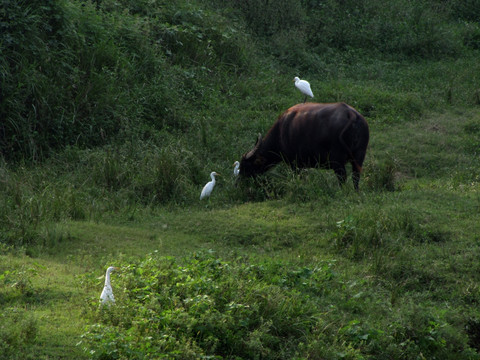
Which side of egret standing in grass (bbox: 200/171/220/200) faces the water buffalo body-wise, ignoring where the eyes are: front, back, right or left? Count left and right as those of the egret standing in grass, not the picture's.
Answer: front

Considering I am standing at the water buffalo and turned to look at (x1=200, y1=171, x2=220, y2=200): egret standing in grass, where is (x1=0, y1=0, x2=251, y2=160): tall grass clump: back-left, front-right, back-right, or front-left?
front-right

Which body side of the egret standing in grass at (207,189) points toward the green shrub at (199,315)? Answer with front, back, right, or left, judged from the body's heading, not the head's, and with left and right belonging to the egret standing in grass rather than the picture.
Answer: right

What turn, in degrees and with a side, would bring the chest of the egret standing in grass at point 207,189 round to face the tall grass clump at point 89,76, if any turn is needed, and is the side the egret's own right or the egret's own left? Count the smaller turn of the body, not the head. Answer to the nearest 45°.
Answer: approximately 135° to the egret's own left

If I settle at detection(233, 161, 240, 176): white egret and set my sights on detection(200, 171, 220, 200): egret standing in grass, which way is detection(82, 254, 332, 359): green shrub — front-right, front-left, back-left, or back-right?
front-left

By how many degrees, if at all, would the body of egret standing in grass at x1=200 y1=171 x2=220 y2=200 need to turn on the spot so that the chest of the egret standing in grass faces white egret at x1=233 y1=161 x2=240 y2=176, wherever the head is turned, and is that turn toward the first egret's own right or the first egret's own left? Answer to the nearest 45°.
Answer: approximately 45° to the first egret's own left

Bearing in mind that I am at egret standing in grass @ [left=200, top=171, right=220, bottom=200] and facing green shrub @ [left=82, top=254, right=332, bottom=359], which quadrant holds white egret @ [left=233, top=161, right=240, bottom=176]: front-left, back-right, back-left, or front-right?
back-left

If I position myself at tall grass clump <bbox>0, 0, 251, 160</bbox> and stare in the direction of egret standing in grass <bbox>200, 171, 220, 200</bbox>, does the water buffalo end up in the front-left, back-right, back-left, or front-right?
front-left

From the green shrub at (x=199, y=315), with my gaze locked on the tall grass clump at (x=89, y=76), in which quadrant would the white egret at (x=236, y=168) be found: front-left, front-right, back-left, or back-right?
front-right

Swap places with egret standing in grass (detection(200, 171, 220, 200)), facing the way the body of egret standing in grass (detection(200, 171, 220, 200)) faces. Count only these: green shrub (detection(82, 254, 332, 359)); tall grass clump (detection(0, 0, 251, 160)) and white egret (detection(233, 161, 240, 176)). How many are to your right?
1

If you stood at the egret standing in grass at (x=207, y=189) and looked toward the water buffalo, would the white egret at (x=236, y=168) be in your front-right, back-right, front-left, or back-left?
front-left

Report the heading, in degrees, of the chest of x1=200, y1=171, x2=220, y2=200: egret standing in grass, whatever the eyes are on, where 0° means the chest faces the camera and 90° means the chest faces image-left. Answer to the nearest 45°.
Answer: approximately 270°

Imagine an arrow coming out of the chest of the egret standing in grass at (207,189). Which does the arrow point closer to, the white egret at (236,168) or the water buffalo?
the water buffalo
